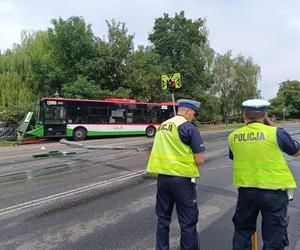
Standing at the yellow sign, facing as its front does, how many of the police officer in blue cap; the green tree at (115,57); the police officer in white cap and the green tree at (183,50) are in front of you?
2

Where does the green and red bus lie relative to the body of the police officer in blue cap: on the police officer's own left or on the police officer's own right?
on the police officer's own left

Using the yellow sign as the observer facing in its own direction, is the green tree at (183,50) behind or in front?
behind

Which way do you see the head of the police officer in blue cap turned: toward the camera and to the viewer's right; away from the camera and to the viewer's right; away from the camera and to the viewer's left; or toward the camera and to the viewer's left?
away from the camera and to the viewer's right

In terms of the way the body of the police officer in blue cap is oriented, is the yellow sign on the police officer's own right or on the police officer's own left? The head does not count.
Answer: on the police officer's own left

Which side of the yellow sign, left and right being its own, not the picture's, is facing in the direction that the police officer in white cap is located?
front

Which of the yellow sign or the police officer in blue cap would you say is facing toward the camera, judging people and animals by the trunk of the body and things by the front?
the yellow sign

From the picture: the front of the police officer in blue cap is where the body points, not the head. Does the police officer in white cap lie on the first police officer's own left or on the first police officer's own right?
on the first police officer's own right

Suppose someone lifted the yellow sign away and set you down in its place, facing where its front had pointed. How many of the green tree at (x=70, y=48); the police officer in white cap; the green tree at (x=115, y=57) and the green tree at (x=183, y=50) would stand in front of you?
1

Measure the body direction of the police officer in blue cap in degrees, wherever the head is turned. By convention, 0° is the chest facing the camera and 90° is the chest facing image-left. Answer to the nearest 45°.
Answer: approximately 225°

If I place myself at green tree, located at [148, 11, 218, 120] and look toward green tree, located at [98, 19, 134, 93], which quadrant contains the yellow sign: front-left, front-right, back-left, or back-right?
front-left

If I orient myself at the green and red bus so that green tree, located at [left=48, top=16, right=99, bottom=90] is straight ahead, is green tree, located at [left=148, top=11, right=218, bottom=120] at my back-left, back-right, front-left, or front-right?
front-right

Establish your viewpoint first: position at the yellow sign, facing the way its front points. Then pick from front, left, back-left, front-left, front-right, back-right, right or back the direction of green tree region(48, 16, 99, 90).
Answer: back-right

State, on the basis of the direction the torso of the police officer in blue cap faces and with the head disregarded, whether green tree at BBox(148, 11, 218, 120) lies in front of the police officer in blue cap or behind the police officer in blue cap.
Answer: in front

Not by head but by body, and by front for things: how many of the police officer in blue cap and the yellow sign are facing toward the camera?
1

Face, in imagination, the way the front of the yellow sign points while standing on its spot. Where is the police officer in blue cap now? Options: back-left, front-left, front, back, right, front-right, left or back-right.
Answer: front

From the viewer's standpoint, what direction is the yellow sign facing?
toward the camera
